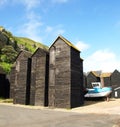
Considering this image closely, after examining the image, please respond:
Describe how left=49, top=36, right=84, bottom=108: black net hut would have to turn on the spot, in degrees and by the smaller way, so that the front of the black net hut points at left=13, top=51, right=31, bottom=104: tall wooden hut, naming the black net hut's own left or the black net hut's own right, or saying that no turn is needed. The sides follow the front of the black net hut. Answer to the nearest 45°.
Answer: approximately 90° to the black net hut's own right

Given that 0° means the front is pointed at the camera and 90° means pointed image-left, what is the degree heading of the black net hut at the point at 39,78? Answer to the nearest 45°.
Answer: approximately 0°

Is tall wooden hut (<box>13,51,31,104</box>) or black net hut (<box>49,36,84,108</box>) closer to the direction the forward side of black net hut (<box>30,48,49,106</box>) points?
the black net hut

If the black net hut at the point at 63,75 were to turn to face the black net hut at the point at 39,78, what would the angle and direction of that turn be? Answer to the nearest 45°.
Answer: approximately 90° to its right

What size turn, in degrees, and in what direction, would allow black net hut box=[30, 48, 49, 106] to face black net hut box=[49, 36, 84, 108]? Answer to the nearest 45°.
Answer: approximately 45° to its left

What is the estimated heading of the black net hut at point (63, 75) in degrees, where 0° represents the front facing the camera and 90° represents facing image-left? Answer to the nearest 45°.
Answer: approximately 45°

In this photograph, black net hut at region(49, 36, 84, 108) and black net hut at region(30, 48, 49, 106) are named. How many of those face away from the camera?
0
